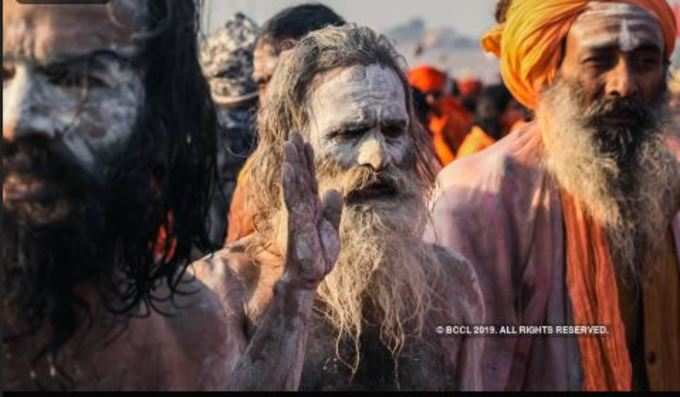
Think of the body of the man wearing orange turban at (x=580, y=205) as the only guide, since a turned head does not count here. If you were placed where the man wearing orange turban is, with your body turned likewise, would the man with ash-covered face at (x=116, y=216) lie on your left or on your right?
on your right

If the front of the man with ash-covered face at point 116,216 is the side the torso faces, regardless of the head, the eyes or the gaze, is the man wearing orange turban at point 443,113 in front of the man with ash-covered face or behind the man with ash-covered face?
behind

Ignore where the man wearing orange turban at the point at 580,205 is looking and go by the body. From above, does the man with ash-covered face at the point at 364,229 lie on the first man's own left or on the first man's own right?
on the first man's own right

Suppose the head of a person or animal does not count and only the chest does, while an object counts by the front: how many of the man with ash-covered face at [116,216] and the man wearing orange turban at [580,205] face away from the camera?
0

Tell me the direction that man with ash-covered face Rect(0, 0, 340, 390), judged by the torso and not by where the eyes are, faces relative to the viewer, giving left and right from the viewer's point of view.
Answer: facing the viewer and to the left of the viewer

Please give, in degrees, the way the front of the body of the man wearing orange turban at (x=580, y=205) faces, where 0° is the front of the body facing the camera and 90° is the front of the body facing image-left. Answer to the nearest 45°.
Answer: approximately 315°
